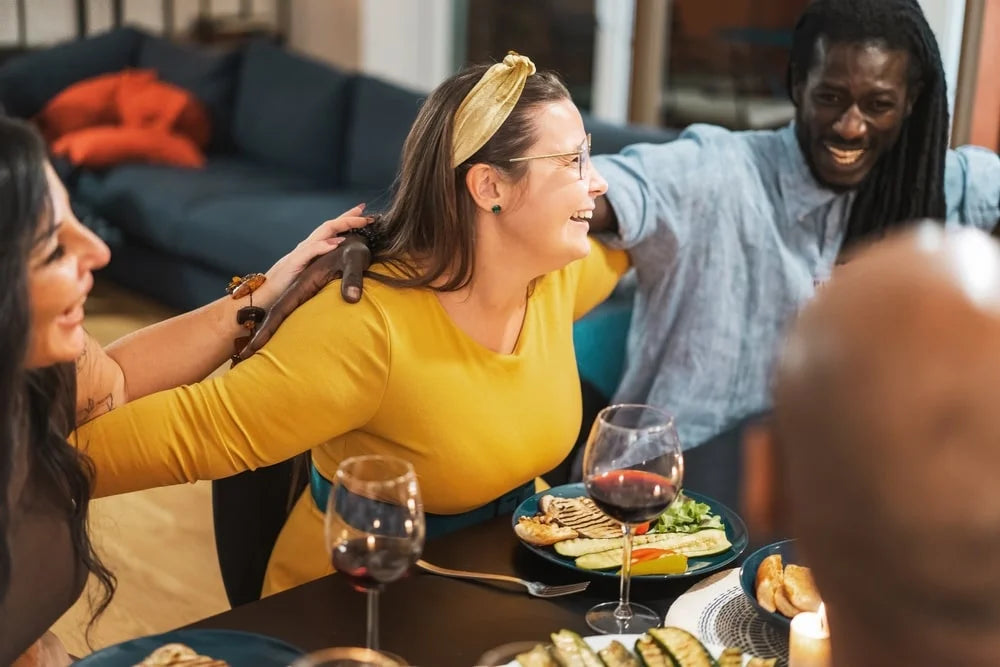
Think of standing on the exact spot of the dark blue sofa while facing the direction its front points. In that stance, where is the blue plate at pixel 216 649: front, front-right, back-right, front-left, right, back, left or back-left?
front-left

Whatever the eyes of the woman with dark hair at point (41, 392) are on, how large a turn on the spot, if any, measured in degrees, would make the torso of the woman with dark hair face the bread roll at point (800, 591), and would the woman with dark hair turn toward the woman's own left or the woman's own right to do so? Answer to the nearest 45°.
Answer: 0° — they already face it

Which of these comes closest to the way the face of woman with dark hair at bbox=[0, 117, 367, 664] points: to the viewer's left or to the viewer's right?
to the viewer's right

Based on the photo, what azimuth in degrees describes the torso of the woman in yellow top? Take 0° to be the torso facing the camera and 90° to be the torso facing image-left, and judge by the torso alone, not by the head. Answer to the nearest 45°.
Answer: approximately 315°

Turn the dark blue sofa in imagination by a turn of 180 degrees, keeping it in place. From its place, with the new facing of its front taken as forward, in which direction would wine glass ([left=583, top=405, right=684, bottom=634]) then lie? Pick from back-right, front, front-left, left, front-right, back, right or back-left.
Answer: back-right

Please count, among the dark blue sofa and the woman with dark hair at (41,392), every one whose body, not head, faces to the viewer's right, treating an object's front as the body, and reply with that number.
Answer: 1

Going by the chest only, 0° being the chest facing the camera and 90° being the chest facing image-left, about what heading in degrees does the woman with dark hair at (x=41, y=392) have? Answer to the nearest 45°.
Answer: approximately 270°

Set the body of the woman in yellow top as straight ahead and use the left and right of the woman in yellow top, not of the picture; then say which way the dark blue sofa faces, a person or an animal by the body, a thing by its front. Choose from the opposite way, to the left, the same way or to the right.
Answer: to the right

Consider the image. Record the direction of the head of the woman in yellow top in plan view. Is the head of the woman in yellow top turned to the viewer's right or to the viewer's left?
to the viewer's right

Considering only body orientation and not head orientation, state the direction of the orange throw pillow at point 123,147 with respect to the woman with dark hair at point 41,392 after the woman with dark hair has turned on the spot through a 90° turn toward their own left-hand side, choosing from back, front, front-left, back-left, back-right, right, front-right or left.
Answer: front

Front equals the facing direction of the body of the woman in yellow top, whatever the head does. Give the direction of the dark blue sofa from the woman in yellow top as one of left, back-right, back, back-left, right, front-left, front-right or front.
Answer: back-left

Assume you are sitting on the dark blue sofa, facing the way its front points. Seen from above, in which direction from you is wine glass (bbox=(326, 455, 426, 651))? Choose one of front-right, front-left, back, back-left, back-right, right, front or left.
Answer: front-left

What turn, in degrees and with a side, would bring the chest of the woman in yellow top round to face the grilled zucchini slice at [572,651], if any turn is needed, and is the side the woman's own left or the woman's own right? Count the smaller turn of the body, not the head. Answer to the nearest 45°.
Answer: approximately 45° to the woman's own right
